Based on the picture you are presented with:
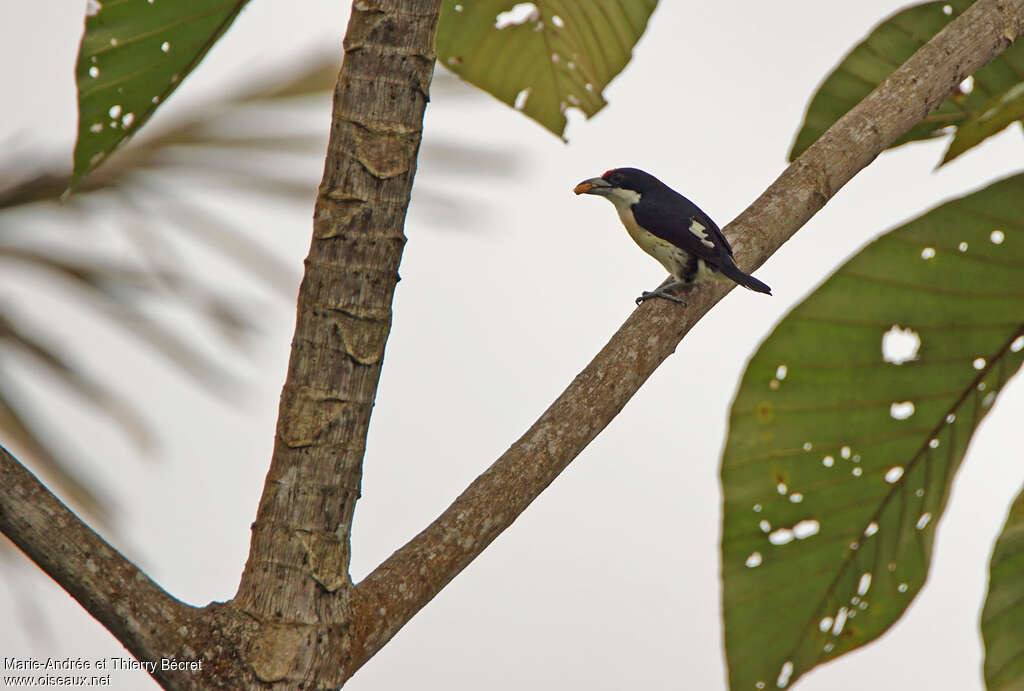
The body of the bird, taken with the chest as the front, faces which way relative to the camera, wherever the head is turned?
to the viewer's left
